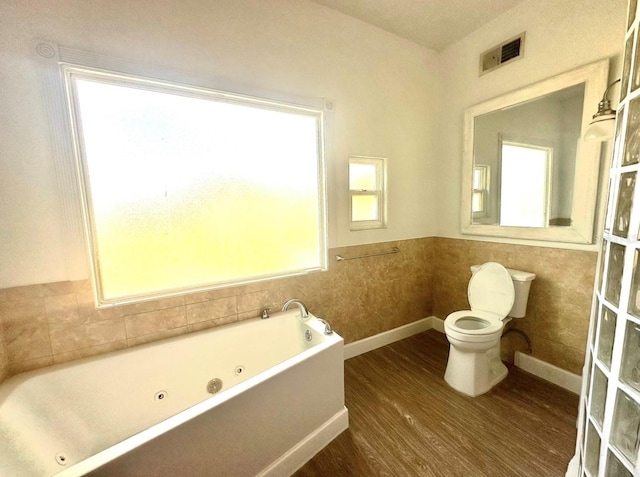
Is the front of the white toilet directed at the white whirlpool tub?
yes

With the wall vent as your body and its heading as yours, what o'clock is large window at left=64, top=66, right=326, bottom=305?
The large window is roughly at 12 o'clock from the wall vent.

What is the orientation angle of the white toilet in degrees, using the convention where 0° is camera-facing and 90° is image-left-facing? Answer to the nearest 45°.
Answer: approximately 45°

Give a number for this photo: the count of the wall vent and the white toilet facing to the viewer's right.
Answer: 0
